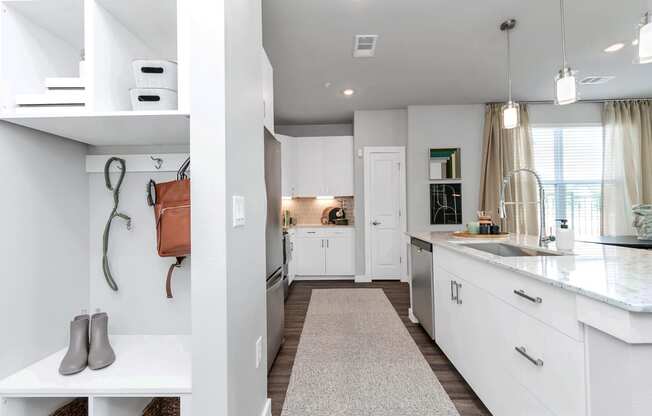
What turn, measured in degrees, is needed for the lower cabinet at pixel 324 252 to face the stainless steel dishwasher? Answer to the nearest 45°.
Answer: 0° — it already faces it

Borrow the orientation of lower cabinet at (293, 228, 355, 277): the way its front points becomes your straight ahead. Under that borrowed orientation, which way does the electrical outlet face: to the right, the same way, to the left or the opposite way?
to the left

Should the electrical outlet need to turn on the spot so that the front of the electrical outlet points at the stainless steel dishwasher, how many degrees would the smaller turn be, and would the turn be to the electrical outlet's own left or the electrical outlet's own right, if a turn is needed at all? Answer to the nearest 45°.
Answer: approximately 45° to the electrical outlet's own left

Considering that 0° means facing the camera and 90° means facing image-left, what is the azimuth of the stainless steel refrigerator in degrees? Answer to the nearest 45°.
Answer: approximately 270°

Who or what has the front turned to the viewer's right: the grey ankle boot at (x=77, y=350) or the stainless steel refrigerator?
the stainless steel refrigerator

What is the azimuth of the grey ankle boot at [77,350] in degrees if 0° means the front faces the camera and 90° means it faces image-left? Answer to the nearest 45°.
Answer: approximately 45°

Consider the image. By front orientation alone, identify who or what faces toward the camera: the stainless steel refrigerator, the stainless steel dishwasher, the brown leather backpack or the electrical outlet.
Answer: the brown leather backpack

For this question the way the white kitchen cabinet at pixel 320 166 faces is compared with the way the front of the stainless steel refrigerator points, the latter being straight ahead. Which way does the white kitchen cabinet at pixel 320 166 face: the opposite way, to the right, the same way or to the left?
to the right

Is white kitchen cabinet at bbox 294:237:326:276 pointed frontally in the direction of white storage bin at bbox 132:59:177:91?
yes

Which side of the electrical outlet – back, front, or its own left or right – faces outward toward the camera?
right
